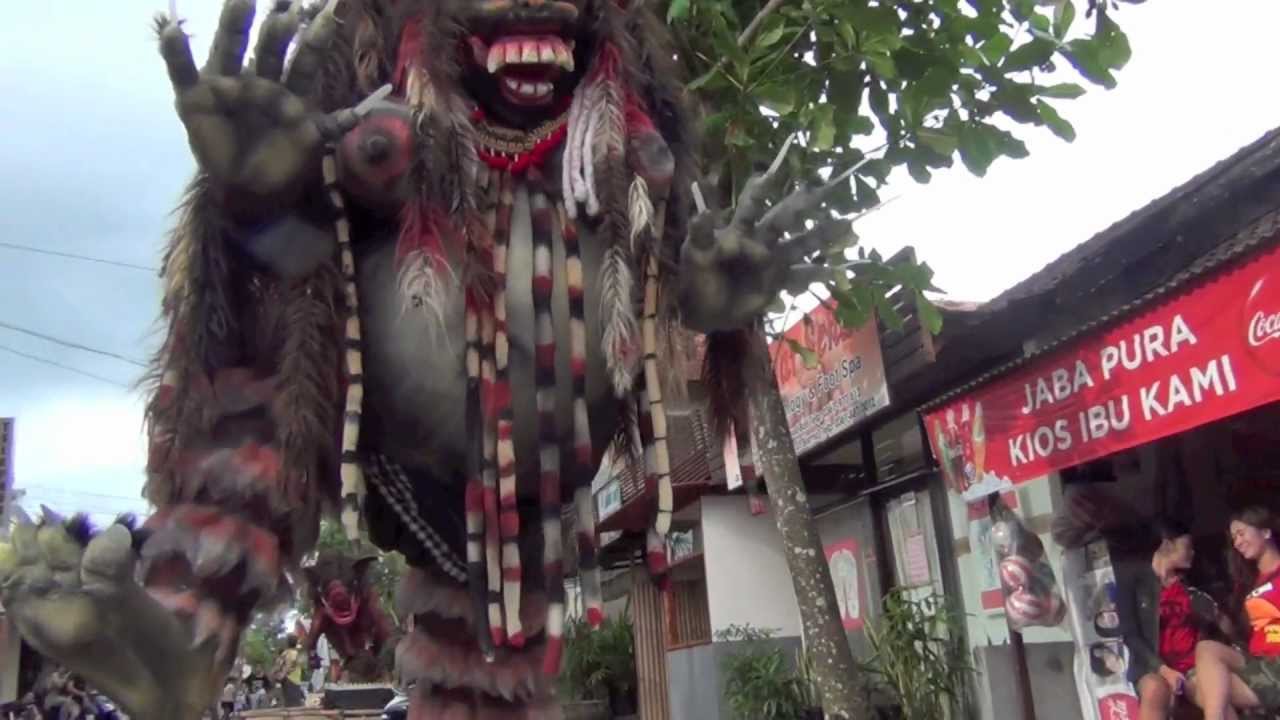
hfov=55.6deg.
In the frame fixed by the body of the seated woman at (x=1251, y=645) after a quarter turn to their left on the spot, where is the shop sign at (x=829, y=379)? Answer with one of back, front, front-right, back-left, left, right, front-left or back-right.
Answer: back

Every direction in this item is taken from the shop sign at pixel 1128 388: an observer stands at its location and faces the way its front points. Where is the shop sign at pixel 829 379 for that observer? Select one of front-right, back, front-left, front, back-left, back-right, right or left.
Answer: right

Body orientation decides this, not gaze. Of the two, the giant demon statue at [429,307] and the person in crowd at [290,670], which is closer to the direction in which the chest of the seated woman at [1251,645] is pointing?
the giant demon statue

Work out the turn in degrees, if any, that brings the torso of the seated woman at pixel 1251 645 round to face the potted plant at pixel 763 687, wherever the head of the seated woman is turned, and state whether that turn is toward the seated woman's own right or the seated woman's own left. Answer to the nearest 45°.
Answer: approximately 90° to the seated woman's own right
